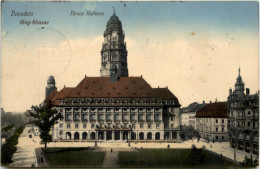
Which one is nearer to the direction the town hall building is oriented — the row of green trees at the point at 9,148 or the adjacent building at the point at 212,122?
the row of green trees

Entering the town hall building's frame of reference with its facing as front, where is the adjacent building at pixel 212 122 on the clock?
The adjacent building is roughly at 9 o'clock from the town hall building.

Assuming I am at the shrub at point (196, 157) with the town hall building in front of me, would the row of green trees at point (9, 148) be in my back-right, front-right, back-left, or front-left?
front-left

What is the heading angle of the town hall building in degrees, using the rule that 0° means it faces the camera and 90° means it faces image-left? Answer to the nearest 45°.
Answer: approximately 0°

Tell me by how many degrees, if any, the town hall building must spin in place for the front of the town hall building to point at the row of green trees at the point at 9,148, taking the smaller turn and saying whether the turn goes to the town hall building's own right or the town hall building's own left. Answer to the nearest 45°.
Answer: approximately 45° to the town hall building's own right

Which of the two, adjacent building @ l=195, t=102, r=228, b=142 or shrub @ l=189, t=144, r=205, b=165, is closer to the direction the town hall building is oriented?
the shrub

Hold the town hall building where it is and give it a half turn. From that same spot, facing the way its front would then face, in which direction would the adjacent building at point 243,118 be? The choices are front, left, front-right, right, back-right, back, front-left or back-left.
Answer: back-right

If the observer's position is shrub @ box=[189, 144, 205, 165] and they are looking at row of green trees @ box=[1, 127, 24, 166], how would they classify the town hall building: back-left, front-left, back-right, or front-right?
front-right

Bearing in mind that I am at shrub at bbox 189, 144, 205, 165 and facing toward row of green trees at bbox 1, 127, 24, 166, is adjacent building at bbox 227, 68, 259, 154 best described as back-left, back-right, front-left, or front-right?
back-right

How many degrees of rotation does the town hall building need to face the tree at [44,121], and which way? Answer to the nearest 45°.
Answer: approximately 45° to its right
